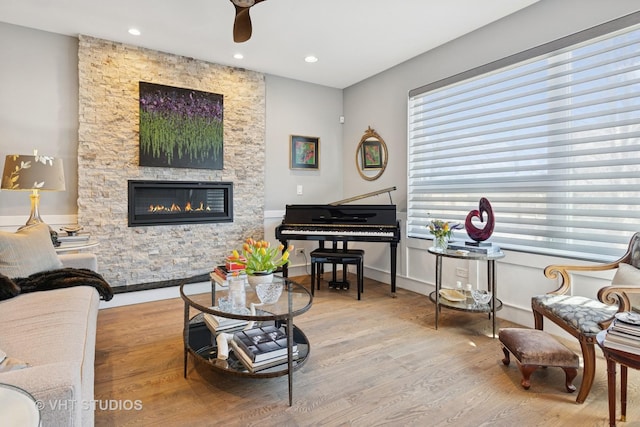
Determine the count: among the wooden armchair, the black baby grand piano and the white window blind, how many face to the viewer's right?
0

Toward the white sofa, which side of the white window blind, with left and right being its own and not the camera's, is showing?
front

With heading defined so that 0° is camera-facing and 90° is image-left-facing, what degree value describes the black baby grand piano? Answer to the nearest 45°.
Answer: approximately 0°

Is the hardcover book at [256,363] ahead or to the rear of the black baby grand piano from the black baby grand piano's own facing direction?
ahead

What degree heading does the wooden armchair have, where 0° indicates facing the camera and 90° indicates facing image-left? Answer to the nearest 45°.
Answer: approximately 45°

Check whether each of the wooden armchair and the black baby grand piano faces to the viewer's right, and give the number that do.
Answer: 0

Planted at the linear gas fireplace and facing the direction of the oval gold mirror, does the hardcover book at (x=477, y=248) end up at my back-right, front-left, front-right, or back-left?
front-right

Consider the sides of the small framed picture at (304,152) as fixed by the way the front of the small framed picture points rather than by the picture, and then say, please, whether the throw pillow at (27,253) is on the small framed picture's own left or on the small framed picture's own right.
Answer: on the small framed picture's own right

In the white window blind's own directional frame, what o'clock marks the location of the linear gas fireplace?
The linear gas fireplace is roughly at 1 o'clock from the white window blind.

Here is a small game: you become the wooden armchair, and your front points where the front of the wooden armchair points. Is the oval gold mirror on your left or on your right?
on your right

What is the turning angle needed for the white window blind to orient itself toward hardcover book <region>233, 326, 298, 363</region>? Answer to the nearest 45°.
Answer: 0° — it already faces it

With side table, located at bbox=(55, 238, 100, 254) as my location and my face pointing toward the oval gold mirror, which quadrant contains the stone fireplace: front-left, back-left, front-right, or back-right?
front-left

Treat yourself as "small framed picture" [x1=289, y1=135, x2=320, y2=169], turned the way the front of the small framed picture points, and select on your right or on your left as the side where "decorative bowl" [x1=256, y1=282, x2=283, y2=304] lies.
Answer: on your right

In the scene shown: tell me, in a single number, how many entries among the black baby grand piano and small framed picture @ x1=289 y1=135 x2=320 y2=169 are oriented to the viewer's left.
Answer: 0

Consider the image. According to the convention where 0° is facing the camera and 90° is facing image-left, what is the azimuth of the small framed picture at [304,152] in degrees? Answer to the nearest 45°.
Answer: approximately 315°

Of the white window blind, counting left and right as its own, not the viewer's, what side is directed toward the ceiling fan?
front

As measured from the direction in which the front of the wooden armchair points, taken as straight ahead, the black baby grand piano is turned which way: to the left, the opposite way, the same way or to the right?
to the left

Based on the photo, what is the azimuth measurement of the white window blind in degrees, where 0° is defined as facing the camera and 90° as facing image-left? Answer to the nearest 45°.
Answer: approximately 45°

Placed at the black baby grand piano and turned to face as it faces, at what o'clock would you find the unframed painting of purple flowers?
The unframed painting of purple flowers is roughly at 3 o'clock from the black baby grand piano.

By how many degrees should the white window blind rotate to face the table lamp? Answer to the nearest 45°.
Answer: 0° — it already faces it
